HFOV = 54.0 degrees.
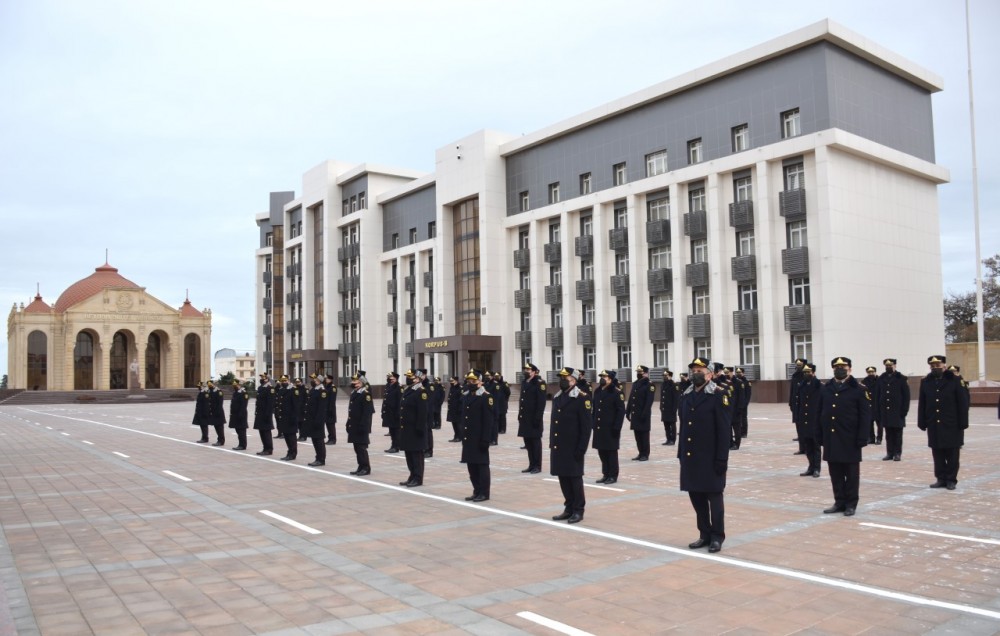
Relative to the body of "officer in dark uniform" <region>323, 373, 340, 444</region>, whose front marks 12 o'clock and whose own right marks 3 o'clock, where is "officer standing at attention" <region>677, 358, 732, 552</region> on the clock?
The officer standing at attention is roughly at 10 o'clock from the officer in dark uniform.

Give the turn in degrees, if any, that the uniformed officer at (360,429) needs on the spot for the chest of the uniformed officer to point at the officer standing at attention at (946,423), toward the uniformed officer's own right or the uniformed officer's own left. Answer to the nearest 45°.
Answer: approximately 90° to the uniformed officer's own left

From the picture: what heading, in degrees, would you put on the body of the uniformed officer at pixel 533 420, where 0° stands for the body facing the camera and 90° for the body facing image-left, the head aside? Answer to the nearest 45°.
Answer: approximately 45°

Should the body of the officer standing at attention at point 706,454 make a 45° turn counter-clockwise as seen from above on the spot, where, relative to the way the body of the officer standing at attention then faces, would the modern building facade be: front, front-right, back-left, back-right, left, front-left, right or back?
back

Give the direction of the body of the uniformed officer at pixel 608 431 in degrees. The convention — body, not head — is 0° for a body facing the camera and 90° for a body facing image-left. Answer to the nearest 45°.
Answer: approximately 45°

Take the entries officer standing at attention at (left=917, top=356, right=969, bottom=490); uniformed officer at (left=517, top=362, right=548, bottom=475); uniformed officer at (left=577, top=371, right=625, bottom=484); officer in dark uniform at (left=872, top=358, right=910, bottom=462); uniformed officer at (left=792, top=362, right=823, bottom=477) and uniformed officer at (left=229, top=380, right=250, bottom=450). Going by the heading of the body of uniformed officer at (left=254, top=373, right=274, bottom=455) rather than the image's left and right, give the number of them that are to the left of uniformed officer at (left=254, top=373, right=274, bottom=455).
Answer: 5

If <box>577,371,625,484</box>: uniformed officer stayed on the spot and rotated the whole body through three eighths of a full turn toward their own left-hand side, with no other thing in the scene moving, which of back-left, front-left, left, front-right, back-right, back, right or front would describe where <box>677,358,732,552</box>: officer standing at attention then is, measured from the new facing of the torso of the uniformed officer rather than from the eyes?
right

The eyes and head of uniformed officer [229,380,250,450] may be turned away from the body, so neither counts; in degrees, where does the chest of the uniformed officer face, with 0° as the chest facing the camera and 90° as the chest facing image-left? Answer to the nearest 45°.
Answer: approximately 45°

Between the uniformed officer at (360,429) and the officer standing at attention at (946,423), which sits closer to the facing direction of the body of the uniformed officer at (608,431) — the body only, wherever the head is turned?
the uniformed officer
